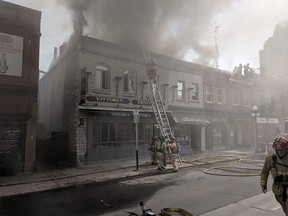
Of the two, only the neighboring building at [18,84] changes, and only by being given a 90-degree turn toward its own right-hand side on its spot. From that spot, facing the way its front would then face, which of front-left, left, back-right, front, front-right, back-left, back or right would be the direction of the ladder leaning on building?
back-left

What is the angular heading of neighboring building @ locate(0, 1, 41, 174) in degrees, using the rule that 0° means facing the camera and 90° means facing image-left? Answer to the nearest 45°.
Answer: approximately 315°

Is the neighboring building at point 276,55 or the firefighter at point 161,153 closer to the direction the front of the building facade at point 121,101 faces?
the firefighter

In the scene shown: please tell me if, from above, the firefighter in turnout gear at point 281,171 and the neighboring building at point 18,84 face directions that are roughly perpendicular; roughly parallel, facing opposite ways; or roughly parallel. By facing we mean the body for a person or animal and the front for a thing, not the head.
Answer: roughly perpendicular

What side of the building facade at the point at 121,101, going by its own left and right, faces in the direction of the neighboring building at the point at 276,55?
left

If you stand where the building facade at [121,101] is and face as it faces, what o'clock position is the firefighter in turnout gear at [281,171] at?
The firefighter in turnout gear is roughly at 1 o'clock from the building facade.

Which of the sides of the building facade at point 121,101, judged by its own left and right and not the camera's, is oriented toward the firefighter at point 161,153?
front

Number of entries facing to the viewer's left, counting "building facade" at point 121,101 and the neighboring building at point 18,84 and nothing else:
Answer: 0
